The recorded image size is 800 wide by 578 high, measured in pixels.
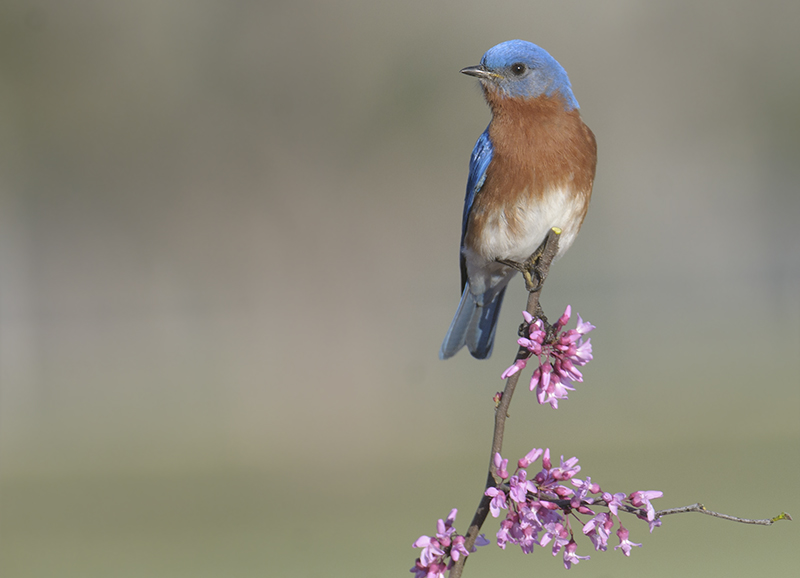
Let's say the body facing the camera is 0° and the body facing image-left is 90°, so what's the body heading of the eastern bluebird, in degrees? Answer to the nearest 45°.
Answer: approximately 315°
